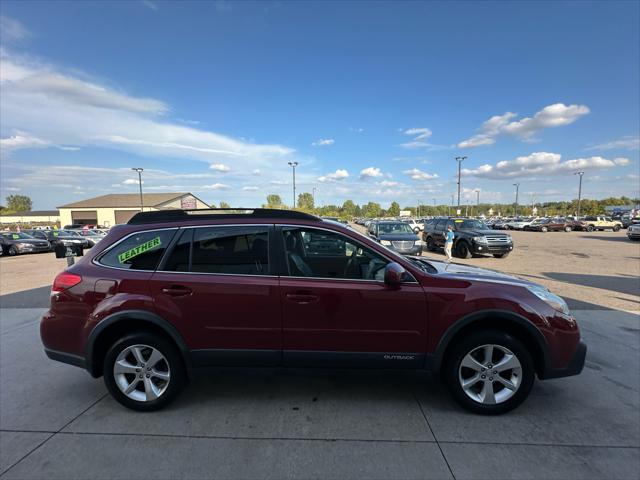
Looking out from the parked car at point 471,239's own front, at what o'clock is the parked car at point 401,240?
the parked car at point 401,240 is roughly at 3 o'clock from the parked car at point 471,239.

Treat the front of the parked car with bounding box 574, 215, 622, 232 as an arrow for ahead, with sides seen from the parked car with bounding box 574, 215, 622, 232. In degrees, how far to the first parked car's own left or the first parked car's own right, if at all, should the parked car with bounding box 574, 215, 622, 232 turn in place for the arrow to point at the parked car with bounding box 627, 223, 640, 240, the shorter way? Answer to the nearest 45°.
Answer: approximately 90° to the first parked car's own right

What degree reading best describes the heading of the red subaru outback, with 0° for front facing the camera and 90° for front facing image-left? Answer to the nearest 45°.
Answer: approximately 270°

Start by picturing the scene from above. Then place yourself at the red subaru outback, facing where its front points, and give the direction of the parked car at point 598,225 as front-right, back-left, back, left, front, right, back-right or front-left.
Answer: front-left

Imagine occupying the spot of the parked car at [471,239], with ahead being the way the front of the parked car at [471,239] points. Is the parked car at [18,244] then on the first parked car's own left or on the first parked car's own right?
on the first parked car's own right

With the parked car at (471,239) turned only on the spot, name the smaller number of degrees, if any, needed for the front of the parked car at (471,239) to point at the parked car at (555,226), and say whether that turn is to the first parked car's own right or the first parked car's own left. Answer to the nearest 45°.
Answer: approximately 135° to the first parked car's own left

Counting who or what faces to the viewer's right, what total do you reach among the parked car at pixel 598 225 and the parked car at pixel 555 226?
0

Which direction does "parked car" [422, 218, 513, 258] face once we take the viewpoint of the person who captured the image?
facing the viewer and to the right of the viewer
